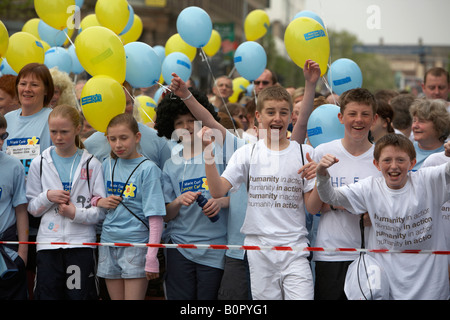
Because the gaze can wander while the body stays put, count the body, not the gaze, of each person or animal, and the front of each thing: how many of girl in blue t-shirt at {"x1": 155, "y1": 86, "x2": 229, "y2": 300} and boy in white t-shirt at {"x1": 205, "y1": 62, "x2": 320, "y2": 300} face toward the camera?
2

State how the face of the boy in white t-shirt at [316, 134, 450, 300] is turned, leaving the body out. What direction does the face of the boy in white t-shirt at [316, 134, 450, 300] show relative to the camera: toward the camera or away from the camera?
toward the camera

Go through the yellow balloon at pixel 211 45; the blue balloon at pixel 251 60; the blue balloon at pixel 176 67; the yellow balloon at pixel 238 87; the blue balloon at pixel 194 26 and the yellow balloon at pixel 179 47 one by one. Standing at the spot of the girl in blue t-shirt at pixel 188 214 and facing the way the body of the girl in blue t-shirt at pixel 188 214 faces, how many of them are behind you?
6

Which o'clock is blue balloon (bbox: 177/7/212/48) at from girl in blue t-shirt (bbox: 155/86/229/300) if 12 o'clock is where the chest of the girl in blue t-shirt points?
The blue balloon is roughly at 6 o'clock from the girl in blue t-shirt.

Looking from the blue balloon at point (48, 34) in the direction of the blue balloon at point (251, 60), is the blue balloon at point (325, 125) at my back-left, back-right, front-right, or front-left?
front-right

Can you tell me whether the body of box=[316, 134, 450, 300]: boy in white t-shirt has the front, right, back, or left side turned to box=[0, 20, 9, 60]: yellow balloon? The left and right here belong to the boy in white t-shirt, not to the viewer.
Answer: right

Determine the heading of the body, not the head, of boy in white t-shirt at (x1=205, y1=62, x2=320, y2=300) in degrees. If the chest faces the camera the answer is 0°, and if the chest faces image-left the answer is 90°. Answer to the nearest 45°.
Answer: approximately 0°

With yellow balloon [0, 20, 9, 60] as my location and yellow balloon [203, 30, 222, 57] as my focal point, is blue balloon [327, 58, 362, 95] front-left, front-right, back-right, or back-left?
front-right

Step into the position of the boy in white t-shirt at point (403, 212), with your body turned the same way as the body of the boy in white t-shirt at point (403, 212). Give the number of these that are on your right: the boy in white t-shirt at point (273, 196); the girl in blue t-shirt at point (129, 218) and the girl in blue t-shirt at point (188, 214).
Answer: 3

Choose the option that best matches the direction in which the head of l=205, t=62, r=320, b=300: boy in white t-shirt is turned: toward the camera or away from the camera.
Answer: toward the camera

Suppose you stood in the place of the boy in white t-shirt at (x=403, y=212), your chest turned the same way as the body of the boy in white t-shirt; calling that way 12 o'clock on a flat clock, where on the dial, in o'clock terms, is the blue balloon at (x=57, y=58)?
The blue balloon is roughly at 4 o'clock from the boy in white t-shirt.

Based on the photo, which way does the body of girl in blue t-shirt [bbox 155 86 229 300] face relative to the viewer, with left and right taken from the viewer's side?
facing the viewer

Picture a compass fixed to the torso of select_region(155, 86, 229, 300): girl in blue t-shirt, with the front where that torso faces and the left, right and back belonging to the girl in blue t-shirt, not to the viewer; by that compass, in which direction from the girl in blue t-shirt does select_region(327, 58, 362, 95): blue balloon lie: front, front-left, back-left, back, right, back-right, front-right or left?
back-left

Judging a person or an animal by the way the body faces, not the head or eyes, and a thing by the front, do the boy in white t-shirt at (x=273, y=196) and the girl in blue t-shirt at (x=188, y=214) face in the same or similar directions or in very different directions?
same or similar directions

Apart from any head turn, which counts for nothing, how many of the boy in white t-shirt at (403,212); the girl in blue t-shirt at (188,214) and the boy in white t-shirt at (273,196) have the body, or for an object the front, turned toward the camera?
3

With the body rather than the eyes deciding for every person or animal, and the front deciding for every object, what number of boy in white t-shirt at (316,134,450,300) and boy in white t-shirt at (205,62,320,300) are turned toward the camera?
2
